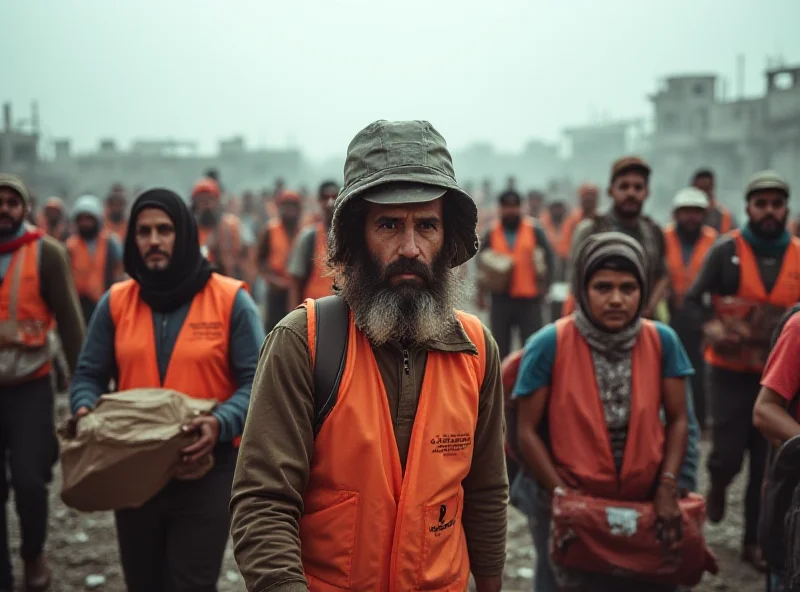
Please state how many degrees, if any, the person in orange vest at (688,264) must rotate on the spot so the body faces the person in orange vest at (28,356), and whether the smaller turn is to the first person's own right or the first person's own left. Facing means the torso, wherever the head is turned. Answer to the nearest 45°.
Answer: approximately 45° to the first person's own right

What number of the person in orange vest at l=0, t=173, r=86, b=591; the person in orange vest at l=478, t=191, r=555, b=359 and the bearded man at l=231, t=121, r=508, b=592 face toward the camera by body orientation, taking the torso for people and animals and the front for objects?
3

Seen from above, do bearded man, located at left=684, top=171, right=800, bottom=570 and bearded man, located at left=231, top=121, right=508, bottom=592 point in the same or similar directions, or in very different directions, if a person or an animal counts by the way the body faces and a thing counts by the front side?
same or similar directions

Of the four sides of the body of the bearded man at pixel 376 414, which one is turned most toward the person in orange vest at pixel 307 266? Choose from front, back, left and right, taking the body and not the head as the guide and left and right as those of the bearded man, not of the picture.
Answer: back

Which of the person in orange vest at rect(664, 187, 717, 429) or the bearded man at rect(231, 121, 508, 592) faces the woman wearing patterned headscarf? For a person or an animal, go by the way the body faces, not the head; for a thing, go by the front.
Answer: the person in orange vest

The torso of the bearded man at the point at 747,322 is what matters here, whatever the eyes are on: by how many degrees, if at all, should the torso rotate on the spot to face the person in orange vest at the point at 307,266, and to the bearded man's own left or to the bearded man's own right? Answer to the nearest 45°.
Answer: approximately 90° to the bearded man's own right

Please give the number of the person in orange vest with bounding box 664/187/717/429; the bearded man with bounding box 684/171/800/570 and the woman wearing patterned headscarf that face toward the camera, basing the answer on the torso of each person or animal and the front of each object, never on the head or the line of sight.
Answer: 3

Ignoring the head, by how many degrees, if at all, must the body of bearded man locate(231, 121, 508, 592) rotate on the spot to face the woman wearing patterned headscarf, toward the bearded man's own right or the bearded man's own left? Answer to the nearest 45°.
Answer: approximately 135° to the bearded man's own left

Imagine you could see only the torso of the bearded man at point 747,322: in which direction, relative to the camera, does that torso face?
toward the camera

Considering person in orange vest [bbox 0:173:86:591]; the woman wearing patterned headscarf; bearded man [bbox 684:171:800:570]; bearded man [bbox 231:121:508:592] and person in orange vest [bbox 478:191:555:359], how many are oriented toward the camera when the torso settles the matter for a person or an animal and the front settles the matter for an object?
5

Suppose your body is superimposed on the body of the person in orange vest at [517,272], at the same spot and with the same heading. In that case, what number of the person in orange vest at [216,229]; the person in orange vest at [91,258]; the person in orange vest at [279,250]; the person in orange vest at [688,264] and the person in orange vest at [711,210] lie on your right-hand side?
3

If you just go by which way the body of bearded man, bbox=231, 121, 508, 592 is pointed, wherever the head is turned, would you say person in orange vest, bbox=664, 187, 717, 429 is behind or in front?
behind

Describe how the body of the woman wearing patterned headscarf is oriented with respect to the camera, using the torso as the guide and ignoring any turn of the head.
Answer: toward the camera

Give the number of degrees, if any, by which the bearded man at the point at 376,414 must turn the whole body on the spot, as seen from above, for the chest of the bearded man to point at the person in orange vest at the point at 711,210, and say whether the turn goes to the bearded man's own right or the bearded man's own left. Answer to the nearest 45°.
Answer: approximately 135° to the bearded man's own left

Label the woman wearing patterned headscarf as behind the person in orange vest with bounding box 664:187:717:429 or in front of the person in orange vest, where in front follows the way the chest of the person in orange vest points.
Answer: in front

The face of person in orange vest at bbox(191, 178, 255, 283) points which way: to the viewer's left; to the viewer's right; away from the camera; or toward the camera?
toward the camera

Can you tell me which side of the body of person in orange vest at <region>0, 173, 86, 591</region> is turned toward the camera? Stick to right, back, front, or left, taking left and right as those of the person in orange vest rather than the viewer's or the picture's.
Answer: front

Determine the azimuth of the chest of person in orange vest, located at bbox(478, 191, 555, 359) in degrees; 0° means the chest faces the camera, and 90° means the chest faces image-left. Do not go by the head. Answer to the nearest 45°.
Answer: approximately 0°
